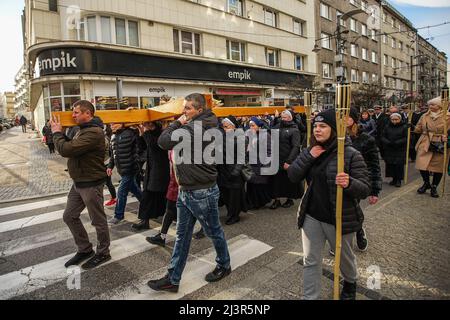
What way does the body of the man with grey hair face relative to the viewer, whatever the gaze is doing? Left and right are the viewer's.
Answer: facing to the left of the viewer

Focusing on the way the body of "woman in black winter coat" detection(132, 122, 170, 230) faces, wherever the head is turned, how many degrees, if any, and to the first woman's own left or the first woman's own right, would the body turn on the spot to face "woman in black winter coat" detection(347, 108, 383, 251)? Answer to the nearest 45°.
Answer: approximately 135° to the first woman's own left
